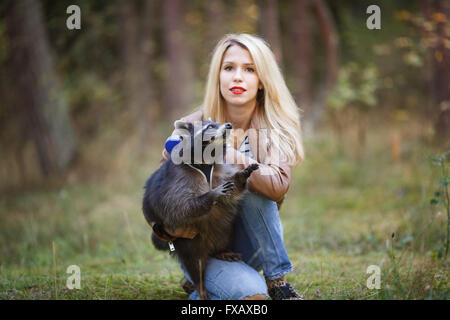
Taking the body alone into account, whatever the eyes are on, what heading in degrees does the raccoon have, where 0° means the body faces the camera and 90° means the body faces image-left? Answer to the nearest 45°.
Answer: approximately 315°

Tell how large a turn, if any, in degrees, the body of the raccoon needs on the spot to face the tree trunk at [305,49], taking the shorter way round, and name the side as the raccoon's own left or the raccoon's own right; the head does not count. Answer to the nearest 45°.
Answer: approximately 135° to the raccoon's own left

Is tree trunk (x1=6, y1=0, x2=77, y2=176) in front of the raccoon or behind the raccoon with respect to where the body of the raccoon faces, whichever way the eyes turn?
behind

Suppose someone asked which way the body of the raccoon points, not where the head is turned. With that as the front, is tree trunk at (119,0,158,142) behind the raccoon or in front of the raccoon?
behind

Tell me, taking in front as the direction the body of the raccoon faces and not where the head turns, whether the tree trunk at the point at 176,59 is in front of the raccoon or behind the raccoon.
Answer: behind

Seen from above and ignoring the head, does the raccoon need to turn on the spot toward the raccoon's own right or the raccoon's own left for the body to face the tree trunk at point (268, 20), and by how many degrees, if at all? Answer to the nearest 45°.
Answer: approximately 135° to the raccoon's own left

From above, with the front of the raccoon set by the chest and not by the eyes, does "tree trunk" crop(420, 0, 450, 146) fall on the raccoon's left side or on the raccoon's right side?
on the raccoon's left side

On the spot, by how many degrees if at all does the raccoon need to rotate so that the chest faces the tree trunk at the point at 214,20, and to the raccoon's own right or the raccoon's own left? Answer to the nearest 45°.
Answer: approximately 135° to the raccoon's own left
